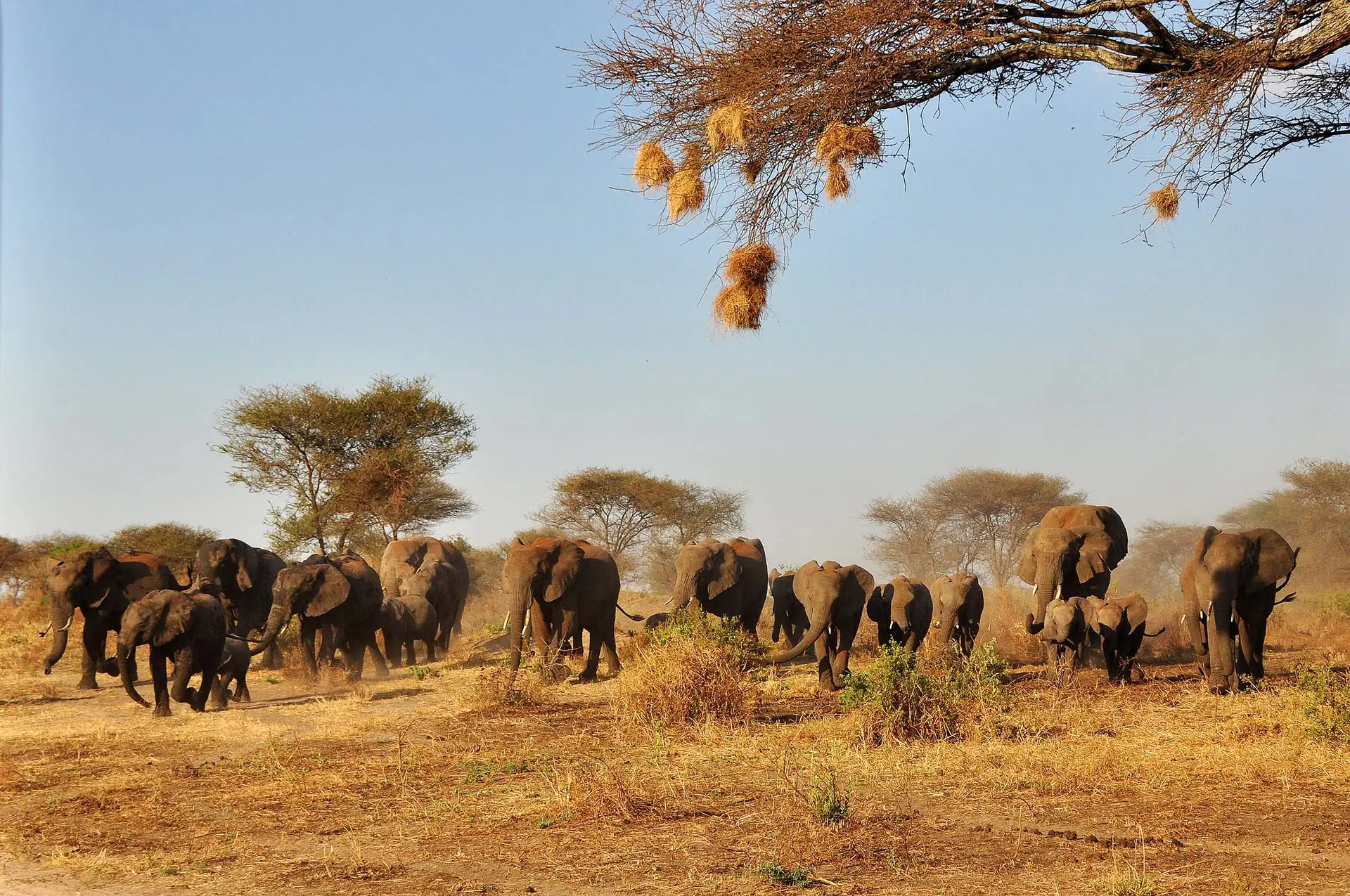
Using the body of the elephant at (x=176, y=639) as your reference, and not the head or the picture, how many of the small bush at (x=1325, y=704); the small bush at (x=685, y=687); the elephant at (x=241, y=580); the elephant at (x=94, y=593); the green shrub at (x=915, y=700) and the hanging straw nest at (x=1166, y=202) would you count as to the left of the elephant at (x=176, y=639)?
4

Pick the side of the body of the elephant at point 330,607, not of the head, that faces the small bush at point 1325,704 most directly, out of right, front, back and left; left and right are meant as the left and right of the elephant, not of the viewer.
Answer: left

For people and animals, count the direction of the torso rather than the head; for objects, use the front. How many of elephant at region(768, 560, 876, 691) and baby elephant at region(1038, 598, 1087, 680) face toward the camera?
2

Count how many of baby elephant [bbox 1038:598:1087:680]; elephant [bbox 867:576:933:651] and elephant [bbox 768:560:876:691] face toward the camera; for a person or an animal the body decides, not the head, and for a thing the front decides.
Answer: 3

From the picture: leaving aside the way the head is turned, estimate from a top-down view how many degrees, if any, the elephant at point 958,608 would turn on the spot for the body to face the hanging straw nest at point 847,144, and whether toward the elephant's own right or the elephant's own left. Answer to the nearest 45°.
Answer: approximately 45° to the elephant's own left

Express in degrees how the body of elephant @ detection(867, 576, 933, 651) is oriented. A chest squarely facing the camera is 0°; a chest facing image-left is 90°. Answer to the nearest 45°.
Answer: approximately 0°

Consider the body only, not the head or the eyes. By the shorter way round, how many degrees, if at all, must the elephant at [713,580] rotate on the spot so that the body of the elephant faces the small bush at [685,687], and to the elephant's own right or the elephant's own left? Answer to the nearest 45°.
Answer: approximately 45° to the elephant's own left

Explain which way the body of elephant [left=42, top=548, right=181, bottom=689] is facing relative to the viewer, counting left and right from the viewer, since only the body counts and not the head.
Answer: facing the viewer and to the left of the viewer

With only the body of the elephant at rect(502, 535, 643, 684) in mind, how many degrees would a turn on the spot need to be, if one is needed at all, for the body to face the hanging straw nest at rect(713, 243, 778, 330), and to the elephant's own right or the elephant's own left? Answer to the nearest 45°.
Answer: approximately 45° to the elephant's own left

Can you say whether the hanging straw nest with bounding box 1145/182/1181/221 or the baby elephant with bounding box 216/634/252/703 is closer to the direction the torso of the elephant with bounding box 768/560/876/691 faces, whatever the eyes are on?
the hanging straw nest
